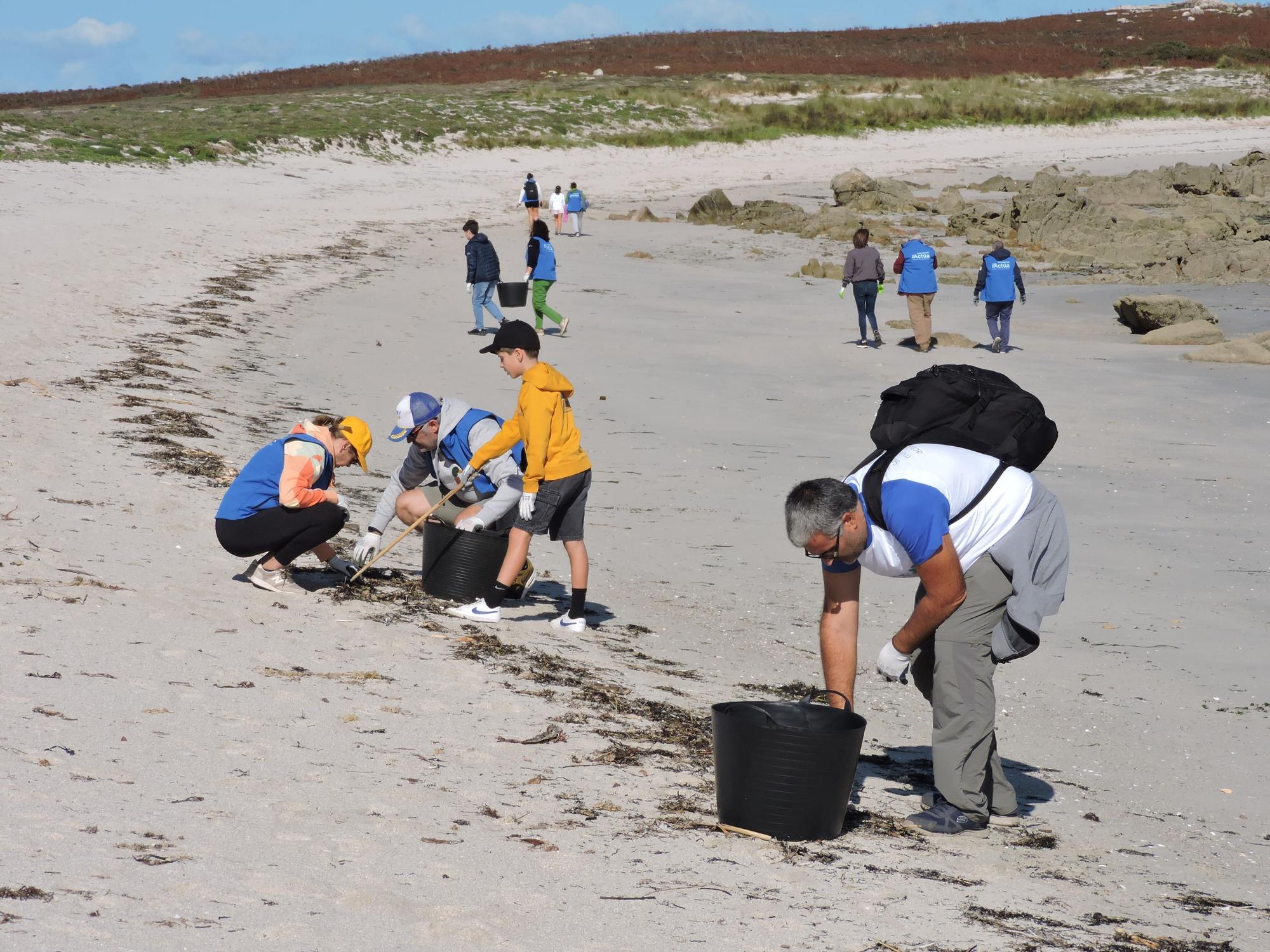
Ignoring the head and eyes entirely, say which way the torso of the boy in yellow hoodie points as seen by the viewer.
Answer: to the viewer's left

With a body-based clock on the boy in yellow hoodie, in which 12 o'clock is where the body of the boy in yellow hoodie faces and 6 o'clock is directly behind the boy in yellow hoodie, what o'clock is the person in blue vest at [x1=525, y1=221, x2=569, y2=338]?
The person in blue vest is roughly at 3 o'clock from the boy in yellow hoodie.

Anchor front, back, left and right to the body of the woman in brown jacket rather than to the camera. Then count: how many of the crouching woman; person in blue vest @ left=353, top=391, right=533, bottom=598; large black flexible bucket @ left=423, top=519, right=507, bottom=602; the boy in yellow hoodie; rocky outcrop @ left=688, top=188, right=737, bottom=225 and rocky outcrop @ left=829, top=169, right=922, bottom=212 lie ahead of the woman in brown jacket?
2

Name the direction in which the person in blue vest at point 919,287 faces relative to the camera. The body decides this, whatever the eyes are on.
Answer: away from the camera

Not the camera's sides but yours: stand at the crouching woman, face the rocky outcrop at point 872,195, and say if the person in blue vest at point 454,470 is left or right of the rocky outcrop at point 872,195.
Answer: right

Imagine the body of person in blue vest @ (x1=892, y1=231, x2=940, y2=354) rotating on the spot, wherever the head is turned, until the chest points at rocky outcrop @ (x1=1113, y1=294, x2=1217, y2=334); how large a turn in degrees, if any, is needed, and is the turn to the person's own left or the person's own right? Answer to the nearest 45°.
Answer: approximately 45° to the person's own right

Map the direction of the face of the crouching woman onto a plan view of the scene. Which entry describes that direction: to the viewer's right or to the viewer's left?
to the viewer's right

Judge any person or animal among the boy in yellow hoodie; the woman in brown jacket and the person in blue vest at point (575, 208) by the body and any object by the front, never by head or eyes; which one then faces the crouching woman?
the boy in yellow hoodie

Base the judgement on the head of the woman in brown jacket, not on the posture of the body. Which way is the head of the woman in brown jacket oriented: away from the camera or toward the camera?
away from the camera

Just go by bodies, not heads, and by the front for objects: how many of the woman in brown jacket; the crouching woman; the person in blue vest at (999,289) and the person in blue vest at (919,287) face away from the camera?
3

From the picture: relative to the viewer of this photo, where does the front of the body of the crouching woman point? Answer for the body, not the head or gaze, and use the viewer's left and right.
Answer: facing to the right of the viewer

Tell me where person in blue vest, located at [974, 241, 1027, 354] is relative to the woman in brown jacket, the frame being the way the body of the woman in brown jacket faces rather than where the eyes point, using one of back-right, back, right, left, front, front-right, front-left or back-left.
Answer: right

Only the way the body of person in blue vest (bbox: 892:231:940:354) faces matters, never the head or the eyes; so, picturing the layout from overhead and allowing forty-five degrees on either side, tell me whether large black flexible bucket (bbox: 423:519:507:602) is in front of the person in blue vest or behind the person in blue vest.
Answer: behind

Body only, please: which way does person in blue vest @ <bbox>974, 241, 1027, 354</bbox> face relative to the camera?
away from the camera
